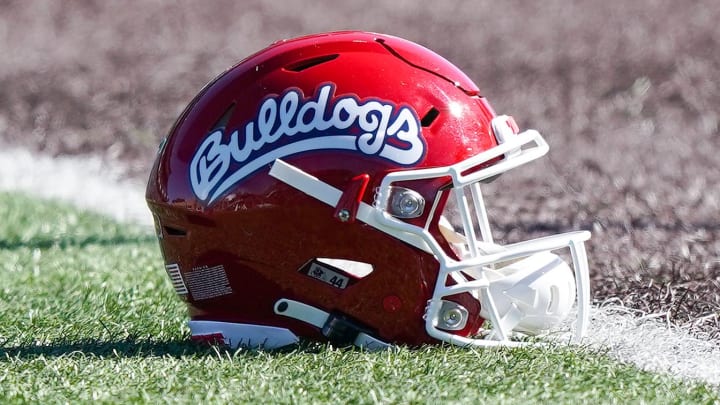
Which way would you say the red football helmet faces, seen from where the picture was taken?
facing to the right of the viewer
